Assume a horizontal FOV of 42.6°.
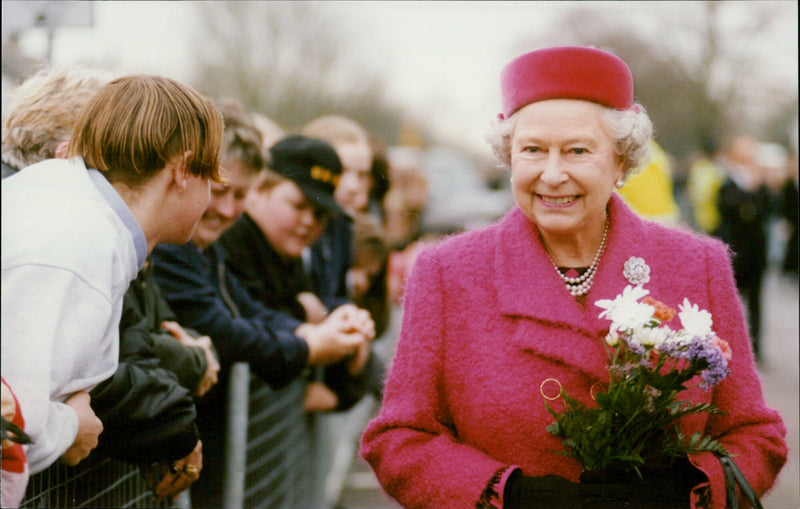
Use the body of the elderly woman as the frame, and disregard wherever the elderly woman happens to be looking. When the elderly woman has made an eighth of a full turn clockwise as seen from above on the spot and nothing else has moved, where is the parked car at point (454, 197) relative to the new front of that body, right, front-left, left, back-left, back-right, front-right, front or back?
back-right

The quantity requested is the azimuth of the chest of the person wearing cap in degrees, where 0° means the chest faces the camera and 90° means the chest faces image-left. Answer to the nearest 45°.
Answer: approximately 315°

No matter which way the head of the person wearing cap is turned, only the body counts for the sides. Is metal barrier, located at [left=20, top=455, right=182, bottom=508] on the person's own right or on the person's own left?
on the person's own right

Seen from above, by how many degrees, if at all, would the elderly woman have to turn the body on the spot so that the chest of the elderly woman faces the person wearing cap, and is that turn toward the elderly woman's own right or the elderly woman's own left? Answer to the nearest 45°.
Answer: approximately 135° to the elderly woman's own right

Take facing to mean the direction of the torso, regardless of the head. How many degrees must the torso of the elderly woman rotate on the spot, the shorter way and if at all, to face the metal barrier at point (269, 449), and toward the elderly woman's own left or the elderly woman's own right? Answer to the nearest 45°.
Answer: approximately 135° to the elderly woman's own right
